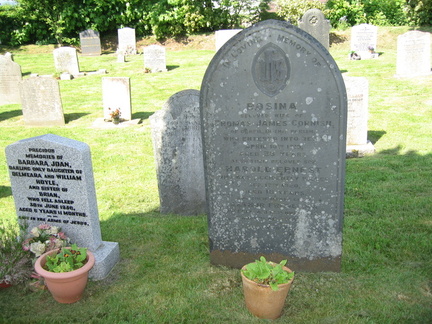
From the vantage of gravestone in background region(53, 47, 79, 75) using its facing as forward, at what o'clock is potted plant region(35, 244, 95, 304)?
The potted plant is roughly at 12 o'clock from the gravestone in background.

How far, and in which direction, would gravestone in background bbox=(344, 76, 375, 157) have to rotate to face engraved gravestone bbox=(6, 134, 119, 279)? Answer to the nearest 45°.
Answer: approximately 45° to its right

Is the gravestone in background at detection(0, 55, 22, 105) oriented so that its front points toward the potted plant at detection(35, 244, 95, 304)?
yes

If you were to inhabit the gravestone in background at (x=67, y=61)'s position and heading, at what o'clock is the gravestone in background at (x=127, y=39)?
the gravestone in background at (x=127, y=39) is roughly at 7 o'clock from the gravestone in background at (x=67, y=61).

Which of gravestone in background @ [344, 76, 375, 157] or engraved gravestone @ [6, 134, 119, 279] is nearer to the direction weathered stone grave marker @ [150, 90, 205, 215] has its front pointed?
the engraved gravestone

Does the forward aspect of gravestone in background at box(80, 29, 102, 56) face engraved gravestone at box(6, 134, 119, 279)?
yes

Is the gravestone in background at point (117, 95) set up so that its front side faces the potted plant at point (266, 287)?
yes
